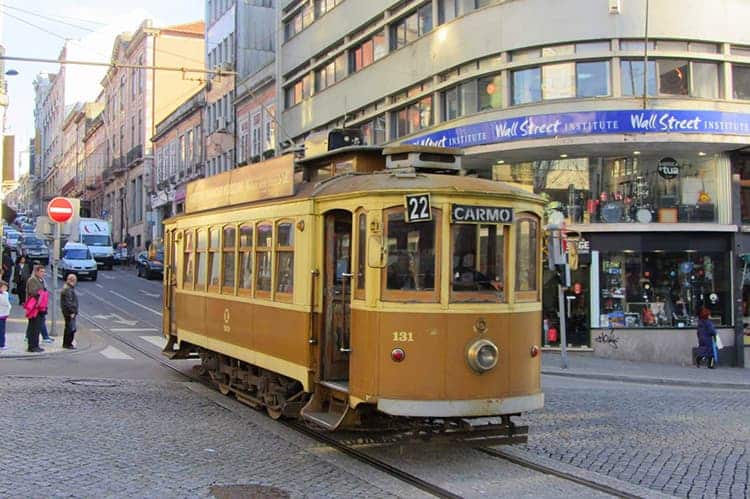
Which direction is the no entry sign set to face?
toward the camera

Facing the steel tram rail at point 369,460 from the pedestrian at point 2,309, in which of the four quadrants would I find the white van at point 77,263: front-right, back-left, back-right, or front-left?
back-left

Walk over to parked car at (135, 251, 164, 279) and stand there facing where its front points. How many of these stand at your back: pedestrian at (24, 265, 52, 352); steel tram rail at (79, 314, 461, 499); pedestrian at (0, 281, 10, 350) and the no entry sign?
0

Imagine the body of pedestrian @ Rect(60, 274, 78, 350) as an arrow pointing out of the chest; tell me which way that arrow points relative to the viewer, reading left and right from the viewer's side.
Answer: facing to the right of the viewer

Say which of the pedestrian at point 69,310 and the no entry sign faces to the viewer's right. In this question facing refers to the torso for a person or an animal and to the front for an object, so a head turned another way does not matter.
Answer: the pedestrian

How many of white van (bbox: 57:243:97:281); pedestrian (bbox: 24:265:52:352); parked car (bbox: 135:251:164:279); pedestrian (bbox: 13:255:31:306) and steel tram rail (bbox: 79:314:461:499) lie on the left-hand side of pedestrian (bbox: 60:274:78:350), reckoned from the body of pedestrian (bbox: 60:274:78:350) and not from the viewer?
3

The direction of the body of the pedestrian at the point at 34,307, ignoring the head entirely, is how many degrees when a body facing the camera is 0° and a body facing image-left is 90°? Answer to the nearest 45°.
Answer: approximately 270°

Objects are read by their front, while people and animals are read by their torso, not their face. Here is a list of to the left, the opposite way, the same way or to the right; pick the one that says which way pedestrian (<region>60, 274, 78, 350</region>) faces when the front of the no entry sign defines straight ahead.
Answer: to the left

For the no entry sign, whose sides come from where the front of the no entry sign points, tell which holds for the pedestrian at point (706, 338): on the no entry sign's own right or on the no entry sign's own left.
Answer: on the no entry sign's own left

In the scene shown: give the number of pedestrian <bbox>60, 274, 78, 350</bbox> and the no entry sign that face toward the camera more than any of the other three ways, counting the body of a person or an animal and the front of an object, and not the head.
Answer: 1

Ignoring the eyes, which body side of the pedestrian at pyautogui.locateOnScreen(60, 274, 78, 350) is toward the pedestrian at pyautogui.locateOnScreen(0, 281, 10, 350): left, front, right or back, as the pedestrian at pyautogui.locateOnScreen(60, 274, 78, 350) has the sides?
back

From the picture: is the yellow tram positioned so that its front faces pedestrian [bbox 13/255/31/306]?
no
